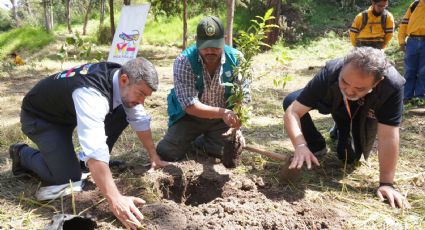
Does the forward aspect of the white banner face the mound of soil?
yes

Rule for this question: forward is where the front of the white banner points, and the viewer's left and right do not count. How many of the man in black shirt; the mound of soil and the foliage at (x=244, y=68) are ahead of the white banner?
3

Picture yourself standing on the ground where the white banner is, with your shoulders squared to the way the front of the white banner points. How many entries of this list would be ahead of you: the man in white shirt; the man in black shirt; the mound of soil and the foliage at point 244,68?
4

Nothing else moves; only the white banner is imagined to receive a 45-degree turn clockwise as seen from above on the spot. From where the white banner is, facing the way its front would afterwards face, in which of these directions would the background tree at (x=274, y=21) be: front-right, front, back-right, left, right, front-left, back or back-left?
back

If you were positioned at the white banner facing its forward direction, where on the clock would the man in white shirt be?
The man in white shirt is roughly at 12 o'clock from the white banner.

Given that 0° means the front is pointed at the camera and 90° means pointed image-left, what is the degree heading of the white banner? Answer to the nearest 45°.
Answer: approximately 0°

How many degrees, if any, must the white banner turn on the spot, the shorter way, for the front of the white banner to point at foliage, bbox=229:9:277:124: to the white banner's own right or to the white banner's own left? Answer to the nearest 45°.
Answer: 0° — it already faces it
